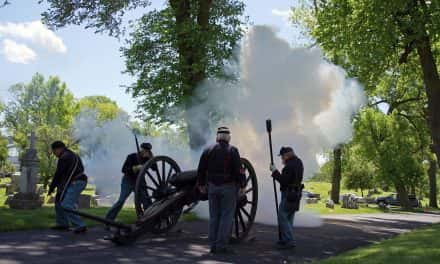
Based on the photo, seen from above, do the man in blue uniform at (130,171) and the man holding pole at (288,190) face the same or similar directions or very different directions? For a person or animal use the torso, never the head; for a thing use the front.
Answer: very different directions

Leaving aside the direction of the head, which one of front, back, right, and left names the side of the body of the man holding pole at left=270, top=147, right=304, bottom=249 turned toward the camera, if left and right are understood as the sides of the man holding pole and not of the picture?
left

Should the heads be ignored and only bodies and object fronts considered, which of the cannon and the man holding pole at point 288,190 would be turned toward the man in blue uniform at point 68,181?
the man holding pole

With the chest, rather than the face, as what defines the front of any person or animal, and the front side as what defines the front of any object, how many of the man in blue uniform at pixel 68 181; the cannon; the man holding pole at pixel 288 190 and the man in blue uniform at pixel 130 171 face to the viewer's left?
2

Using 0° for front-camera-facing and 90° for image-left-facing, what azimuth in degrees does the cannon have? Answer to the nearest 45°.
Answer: approximately 225°

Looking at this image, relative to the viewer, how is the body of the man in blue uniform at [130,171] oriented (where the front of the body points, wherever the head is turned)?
to the viewer's right
